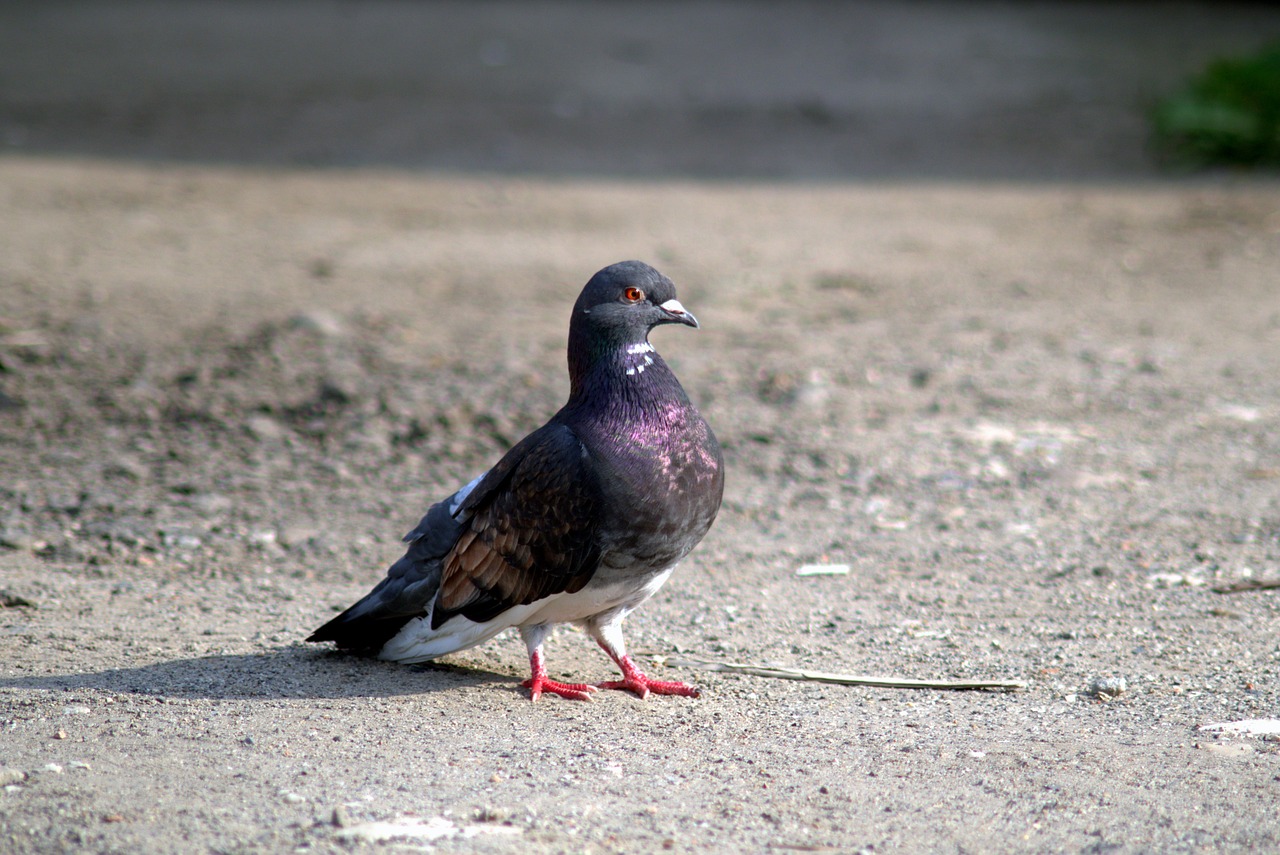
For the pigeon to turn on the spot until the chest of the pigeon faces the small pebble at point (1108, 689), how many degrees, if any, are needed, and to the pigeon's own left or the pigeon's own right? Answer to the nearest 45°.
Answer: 0° — it already faces it

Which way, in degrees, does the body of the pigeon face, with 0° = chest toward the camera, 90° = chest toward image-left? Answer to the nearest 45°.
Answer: approximately 270°

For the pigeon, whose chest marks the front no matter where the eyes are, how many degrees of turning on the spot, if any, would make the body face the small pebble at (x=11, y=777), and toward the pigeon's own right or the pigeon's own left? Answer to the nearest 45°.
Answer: approximately 135° to the pigeon's own right

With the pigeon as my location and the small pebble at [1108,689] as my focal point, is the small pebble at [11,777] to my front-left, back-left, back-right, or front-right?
back-right
